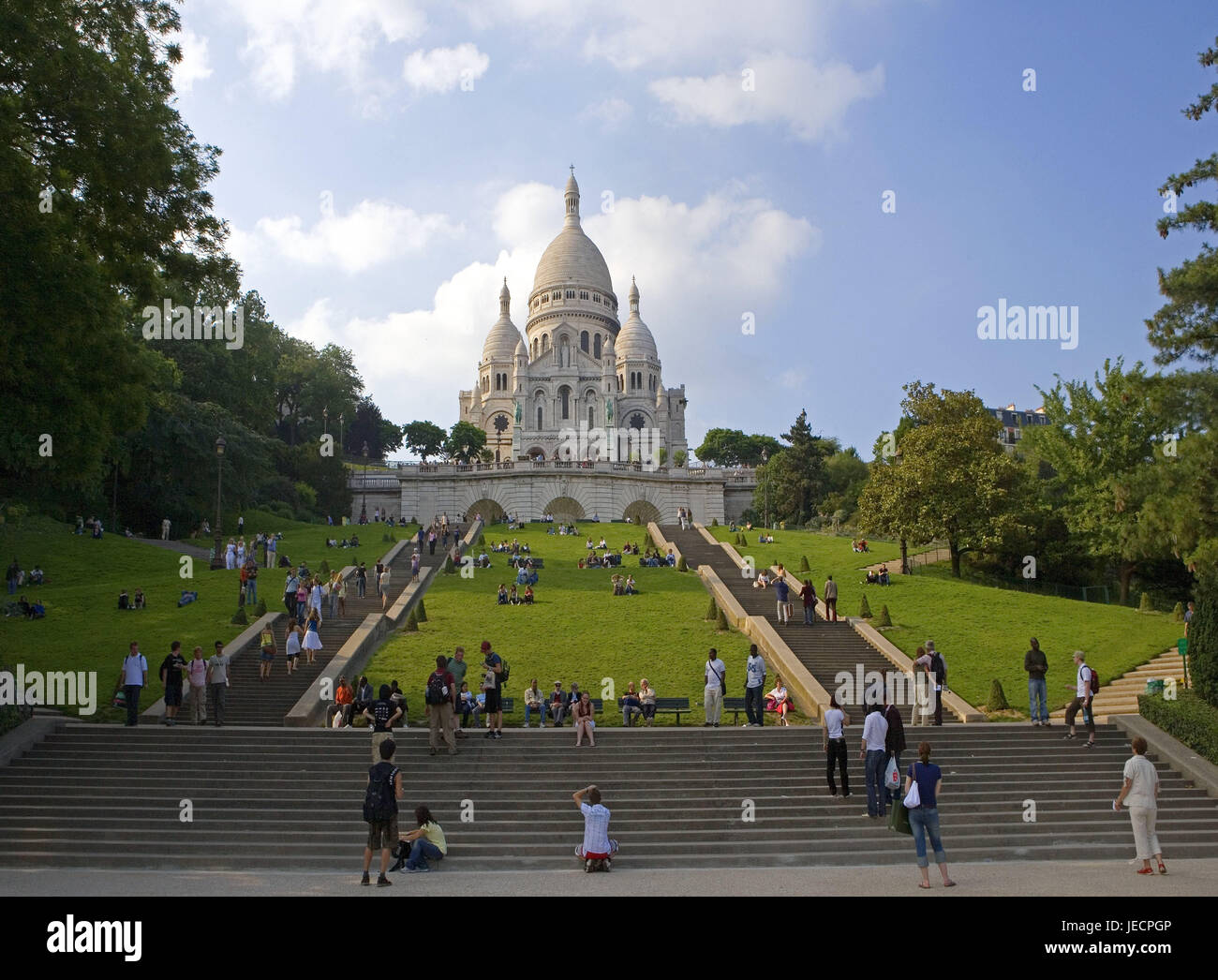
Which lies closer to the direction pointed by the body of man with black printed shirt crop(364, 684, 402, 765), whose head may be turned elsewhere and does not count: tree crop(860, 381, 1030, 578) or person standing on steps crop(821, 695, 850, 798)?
the tree

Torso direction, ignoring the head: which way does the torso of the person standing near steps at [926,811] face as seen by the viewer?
away from the camera

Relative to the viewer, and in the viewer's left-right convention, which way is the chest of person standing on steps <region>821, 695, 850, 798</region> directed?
facing away from the viewer

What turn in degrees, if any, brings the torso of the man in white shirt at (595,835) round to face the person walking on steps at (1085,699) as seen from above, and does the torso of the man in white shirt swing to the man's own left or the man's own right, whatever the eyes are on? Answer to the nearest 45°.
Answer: approximately 45° to the man's own right

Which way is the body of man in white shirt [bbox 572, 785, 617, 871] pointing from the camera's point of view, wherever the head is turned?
away from the camera

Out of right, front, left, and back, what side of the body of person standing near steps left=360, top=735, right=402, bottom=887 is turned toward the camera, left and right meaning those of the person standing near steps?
back

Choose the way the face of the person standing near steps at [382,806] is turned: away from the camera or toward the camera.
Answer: away from the camera

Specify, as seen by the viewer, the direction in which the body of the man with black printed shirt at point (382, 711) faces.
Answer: away from the camera

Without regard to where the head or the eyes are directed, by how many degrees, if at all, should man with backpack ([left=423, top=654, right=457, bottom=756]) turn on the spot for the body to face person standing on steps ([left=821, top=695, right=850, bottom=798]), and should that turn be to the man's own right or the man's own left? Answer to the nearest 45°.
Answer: approximately 135° to the man's own right

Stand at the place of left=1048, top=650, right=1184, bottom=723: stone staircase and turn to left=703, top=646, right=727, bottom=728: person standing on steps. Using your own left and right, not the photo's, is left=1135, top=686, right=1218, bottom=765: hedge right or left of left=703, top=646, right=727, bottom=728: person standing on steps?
left

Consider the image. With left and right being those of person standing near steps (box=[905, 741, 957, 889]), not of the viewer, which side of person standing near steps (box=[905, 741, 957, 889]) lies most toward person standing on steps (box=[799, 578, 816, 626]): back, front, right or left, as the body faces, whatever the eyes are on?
front

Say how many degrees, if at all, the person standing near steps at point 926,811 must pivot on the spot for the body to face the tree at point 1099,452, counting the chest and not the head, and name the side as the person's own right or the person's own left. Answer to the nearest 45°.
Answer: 0° — they already face it

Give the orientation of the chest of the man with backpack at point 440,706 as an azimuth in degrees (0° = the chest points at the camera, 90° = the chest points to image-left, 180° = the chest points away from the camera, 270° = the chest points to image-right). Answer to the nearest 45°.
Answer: approximately 180°

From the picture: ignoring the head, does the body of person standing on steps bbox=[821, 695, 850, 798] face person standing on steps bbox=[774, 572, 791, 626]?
yes
